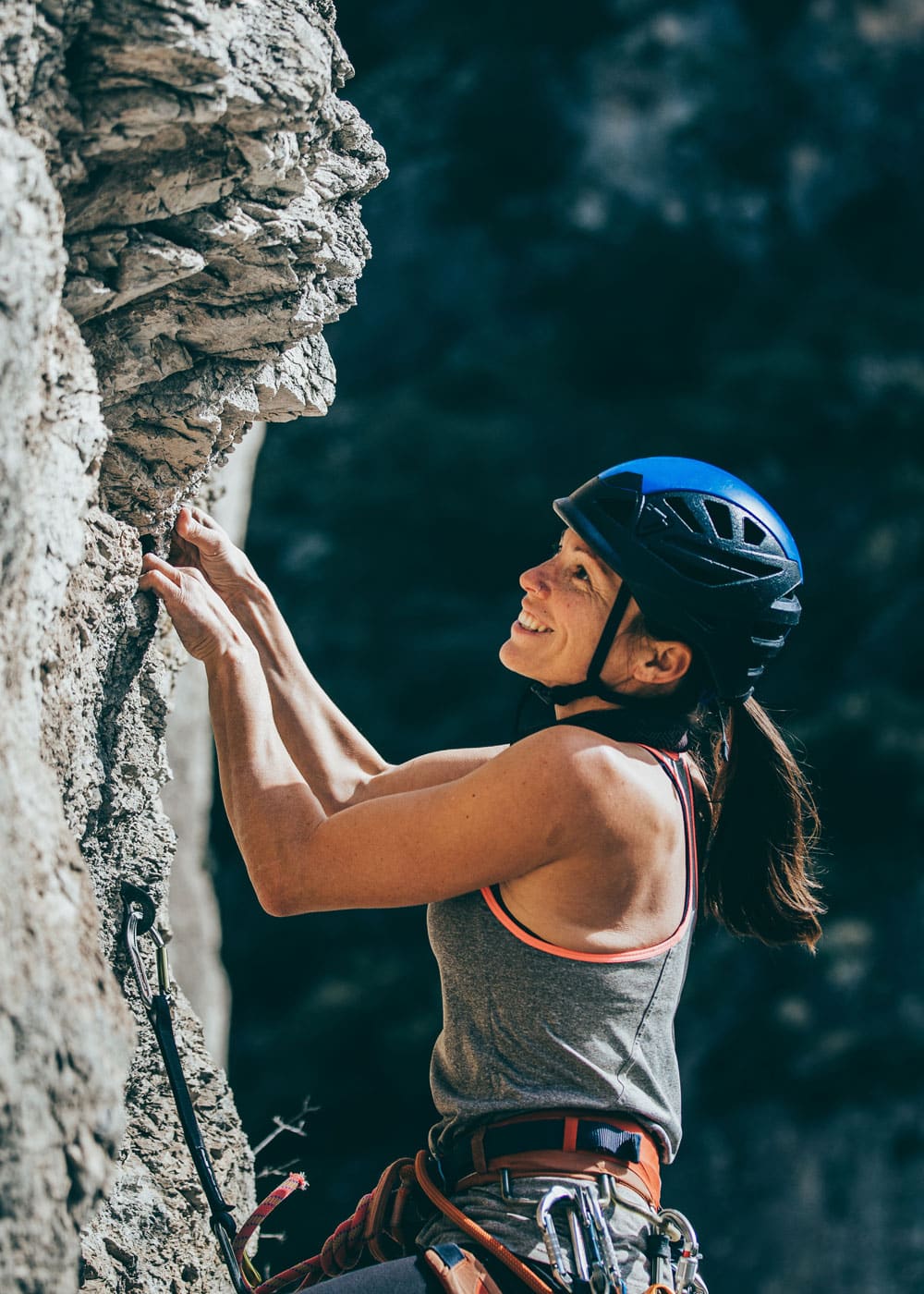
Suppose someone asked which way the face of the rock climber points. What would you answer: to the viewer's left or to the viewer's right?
to the viewer's left

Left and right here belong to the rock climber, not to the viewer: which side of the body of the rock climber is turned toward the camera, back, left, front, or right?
left
